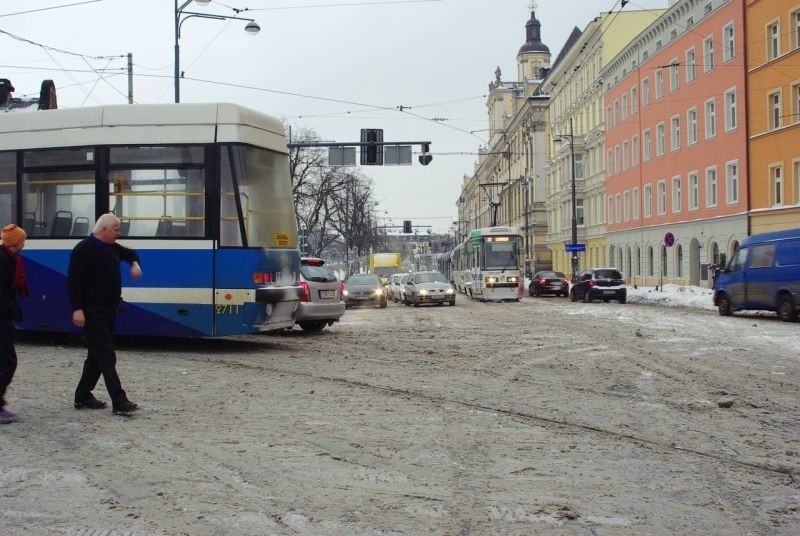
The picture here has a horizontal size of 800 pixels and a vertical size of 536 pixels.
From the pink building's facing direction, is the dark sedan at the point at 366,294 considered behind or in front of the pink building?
in front

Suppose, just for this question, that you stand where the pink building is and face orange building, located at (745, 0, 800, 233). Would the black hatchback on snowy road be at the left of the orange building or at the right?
right

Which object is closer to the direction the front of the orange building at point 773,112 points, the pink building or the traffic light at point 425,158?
the traffic light

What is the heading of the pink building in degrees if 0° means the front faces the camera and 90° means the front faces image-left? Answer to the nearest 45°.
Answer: approximately 45°

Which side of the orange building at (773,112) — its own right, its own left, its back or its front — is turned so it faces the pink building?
right

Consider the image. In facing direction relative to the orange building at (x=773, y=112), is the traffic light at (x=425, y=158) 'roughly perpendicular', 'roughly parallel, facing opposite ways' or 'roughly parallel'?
roughly perpendicular

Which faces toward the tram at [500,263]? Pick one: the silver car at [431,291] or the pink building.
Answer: the pink building

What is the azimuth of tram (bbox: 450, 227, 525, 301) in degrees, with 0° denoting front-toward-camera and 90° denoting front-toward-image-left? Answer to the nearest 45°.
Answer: approximately 315°

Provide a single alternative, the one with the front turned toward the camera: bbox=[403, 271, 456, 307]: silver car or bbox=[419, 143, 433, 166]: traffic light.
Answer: the silver car
